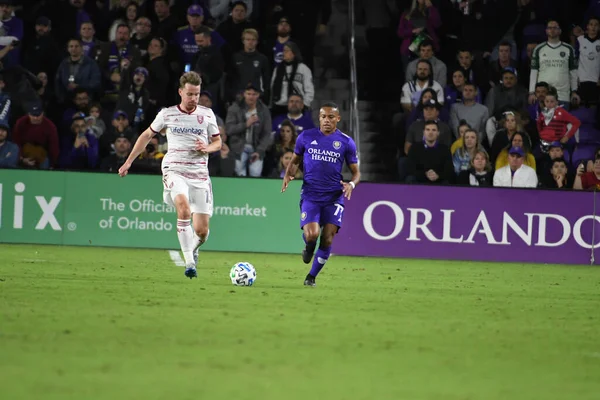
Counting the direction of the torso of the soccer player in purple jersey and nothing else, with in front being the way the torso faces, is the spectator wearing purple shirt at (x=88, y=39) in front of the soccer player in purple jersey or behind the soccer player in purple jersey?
behind

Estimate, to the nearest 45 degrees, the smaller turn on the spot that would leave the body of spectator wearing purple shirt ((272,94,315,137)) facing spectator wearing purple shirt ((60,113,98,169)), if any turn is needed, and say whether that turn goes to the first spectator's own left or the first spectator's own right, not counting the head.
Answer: approximately 90° to the first spectator's own right

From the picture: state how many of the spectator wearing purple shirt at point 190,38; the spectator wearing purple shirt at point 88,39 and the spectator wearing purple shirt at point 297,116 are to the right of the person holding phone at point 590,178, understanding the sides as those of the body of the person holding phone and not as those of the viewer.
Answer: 3

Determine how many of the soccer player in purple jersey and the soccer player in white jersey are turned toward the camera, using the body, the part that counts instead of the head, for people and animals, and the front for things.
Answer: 2

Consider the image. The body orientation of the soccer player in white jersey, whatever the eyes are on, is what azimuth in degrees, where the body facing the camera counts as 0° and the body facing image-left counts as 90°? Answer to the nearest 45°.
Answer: approximately 0°

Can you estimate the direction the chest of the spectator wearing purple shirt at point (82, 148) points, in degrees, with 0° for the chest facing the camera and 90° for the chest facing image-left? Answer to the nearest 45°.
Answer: approximately 0°

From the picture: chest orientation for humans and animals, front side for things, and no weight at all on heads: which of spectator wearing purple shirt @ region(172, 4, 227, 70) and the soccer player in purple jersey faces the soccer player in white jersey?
the spectator wearing purple shirt
